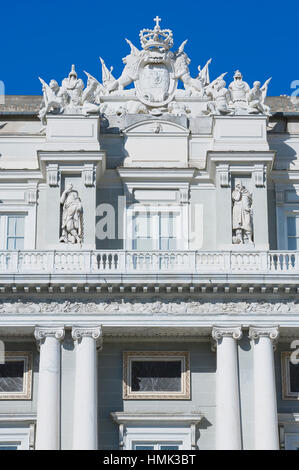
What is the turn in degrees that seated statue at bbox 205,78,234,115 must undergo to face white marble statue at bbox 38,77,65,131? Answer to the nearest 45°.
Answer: approximately 45° to its right

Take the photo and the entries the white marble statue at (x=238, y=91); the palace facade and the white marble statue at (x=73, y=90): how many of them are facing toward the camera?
3

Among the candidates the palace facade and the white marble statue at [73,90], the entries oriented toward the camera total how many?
2

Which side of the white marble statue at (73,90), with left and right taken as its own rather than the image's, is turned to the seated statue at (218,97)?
left

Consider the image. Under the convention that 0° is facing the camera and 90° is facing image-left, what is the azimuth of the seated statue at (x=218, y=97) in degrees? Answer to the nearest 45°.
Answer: approximately 45°

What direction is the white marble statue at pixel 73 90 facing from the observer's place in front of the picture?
facing the viewer

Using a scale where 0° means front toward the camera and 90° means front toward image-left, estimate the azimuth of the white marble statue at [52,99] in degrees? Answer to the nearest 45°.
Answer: approximately 45°

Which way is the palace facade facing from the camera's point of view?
toward the camera

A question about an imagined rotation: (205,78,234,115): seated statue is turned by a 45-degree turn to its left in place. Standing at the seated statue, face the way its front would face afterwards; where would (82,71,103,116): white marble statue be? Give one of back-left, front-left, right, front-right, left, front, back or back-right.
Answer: right

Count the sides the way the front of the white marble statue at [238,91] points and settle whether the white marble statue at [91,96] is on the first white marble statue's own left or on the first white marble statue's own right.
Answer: on the first white marble statue's own right

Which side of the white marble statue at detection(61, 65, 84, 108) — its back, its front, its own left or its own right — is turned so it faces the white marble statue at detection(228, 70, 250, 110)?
left

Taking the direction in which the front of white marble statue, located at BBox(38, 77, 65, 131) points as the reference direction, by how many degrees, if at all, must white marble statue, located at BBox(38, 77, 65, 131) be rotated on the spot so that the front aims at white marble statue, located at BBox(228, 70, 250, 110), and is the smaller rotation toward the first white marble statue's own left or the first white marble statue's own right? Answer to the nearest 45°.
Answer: approximately 135° to the first white marble statue's own left

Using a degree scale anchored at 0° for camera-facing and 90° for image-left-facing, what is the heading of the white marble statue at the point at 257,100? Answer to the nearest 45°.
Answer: approximately 315°
